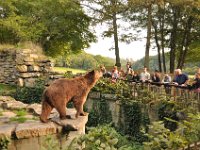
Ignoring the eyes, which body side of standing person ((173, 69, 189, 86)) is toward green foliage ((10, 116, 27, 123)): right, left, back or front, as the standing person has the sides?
front

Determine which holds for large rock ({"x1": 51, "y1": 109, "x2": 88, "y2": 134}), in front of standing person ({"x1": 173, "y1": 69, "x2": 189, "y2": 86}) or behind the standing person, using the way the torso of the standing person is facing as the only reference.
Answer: in front

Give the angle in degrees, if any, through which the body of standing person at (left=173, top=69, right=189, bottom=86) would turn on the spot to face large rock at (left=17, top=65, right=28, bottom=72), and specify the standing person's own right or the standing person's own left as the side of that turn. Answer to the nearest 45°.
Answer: approximately 90° to the standing person's own right

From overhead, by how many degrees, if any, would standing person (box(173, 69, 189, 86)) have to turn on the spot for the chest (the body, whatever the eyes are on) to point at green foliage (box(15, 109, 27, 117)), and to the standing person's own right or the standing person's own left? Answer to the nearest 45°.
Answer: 0° — they already face it

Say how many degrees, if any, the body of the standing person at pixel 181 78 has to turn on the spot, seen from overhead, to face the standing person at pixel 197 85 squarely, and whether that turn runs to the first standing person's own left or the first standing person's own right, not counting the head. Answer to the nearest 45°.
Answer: approximately 90° to the first standing person's own left

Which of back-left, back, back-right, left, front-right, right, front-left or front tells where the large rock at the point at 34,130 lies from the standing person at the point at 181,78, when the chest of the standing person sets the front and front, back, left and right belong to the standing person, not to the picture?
front

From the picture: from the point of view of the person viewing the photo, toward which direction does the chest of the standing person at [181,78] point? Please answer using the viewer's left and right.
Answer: facing the viewer and to the left of the viewer

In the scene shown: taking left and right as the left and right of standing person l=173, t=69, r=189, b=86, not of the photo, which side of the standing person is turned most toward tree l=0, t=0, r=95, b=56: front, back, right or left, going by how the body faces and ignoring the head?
right

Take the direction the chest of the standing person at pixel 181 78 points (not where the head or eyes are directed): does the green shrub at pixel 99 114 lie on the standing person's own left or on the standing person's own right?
on the standing person's own right

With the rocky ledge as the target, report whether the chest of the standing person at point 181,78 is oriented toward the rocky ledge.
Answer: yes

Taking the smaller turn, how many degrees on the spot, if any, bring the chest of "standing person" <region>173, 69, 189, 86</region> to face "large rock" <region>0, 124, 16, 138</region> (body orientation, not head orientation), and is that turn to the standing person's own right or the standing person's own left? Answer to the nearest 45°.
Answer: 0° — they already face it

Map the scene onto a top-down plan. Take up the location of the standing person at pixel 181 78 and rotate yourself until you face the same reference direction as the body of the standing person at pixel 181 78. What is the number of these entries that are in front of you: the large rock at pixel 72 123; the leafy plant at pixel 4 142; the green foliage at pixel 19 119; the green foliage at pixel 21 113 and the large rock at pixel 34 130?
5

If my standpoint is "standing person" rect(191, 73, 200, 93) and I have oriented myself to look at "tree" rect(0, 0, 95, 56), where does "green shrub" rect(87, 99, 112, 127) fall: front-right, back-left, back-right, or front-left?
front-left
